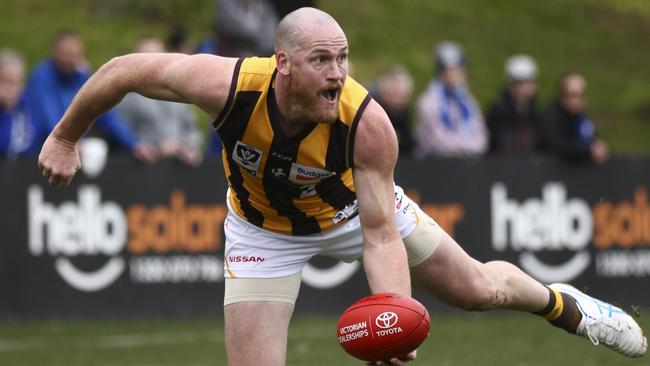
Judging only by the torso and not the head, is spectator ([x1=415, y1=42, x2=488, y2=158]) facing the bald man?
yes

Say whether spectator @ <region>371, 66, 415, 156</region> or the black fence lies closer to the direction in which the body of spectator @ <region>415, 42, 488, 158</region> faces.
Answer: the black fence

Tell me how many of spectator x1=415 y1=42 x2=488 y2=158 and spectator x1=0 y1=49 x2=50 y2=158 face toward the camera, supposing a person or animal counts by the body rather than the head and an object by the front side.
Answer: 2

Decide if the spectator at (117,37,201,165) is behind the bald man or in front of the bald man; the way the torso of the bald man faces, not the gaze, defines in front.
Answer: behind

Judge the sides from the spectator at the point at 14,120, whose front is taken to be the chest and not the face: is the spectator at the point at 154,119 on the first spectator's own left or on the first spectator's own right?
on the first spectator's own left

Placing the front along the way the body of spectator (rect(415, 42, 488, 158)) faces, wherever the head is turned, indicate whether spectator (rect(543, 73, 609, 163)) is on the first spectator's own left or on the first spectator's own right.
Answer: on the first spectator's own left

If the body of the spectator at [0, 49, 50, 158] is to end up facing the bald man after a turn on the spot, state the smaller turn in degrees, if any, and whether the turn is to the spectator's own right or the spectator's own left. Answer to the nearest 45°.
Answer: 0° — they already face them
